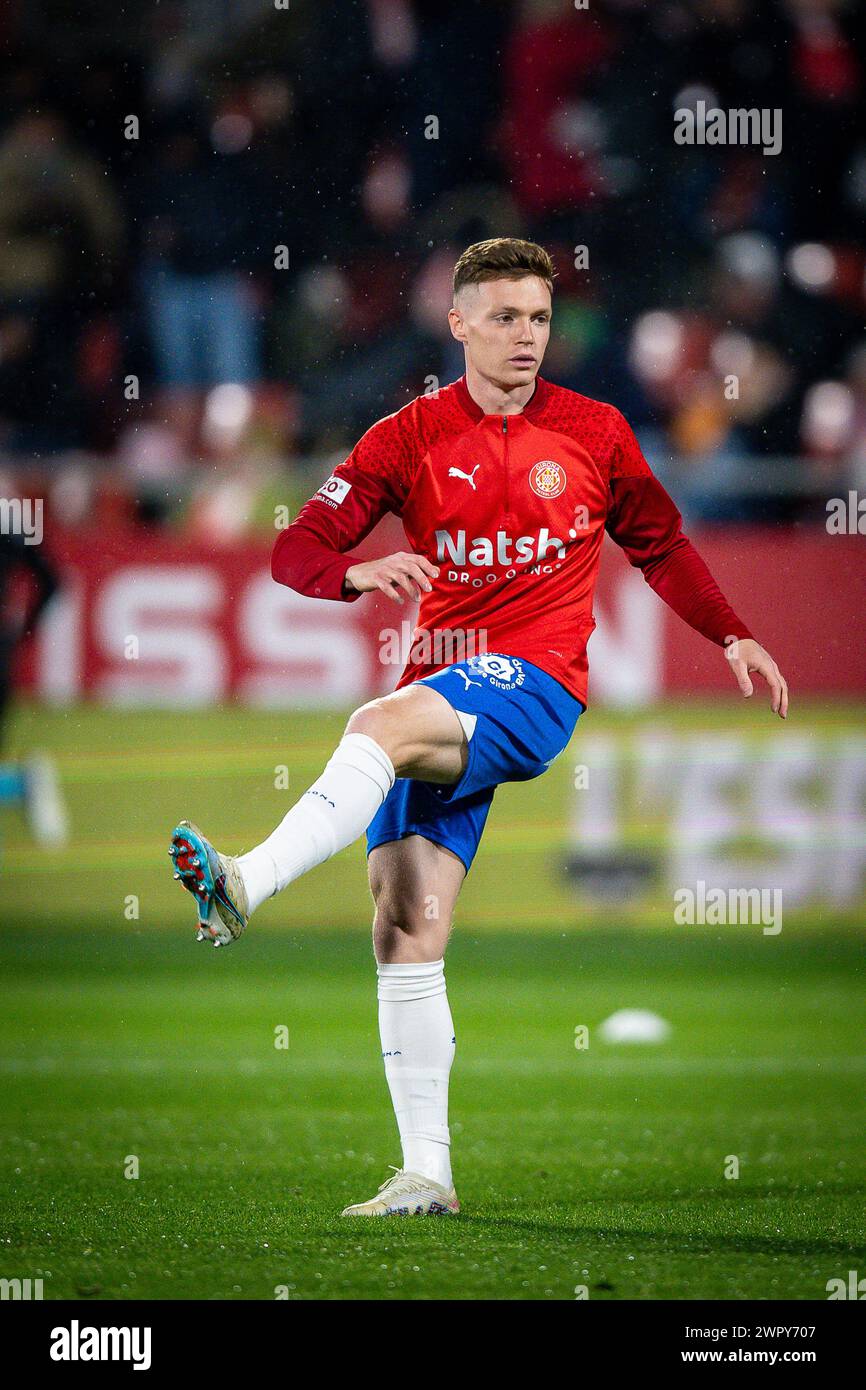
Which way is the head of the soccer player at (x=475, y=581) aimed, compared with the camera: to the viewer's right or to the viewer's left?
to the viewer's right

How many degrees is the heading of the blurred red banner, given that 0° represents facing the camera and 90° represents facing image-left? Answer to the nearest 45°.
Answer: approximately 0°

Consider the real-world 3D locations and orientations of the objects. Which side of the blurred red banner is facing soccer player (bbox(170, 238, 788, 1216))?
front
